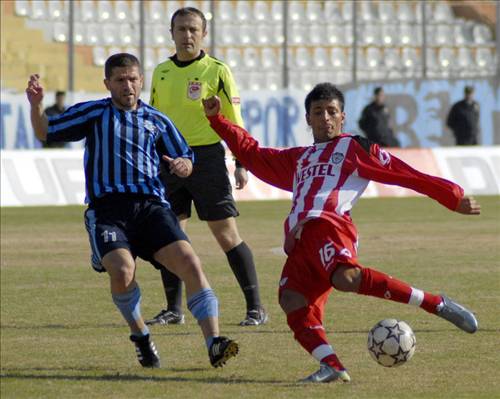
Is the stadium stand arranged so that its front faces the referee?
yes

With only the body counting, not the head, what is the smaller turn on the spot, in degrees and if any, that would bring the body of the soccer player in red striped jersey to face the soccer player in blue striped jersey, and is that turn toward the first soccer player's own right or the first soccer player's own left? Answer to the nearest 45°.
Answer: approximately 90° to the first soccer player's own right

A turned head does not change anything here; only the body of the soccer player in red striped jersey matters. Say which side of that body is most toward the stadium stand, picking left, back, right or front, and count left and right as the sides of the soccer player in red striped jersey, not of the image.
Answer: back

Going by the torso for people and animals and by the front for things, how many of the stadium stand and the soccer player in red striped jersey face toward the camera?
2

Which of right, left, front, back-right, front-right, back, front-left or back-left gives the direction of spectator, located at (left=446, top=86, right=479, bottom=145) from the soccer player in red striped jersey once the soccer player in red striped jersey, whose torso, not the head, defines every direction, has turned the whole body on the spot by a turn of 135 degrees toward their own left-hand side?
front-left

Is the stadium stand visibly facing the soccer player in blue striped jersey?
yes

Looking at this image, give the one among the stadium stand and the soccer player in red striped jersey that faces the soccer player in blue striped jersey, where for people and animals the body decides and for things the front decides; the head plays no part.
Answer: the stadium stand

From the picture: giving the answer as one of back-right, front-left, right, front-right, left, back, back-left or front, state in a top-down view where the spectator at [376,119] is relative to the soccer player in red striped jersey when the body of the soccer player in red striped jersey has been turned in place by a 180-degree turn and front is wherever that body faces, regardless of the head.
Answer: front

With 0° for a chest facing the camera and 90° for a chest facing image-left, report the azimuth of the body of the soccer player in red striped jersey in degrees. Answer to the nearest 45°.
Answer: approximately 0°

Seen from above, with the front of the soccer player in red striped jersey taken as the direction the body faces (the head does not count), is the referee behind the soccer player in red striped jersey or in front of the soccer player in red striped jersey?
behind

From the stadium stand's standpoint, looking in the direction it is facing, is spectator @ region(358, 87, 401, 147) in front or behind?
in front

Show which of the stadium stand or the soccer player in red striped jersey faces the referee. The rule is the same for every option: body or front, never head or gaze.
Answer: the stadium stand
